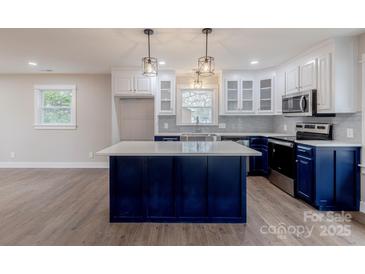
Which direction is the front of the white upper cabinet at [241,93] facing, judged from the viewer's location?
facing the viewer

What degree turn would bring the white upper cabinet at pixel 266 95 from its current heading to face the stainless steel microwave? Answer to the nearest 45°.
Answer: approximately 45° to its left

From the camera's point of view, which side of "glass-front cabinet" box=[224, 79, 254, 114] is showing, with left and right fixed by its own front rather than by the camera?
front

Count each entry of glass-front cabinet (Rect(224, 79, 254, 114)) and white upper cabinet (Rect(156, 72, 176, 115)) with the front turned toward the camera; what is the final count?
2

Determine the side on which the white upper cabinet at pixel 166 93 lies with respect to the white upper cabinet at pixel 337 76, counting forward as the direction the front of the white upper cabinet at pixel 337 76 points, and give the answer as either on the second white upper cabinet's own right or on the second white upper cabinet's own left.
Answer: on the second white upper cabinet's own right

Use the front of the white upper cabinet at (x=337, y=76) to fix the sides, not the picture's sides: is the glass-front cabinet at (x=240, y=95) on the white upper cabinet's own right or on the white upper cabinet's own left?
on the white upper cabinet's own right

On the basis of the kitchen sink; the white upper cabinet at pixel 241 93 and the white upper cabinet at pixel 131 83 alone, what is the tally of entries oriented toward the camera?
3

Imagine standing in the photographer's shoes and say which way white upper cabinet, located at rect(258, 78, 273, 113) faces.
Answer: facing the viewer and to the left of the viewer

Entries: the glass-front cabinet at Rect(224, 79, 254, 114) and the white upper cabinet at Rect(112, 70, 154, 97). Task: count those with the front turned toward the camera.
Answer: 2

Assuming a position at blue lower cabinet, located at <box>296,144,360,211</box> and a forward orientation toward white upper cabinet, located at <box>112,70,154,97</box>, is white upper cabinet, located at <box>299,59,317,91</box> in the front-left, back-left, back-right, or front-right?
front-right

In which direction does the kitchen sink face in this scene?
toward the camera

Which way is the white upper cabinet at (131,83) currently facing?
toward the camera

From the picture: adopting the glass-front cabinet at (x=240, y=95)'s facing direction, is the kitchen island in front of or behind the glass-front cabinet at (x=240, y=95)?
in front
